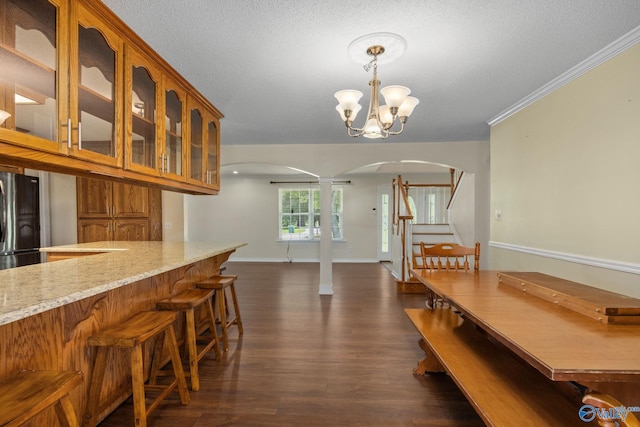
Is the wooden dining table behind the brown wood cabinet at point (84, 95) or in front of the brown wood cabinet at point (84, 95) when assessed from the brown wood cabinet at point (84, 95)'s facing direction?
in front

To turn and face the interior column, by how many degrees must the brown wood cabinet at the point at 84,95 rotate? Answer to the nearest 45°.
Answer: approximately 90° to its left

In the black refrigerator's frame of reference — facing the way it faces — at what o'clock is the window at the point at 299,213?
The window is roughly at 10 o'clock from the black refrigerator.

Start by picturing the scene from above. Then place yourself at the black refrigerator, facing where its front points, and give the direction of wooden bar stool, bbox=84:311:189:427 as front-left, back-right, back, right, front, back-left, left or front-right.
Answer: front-right

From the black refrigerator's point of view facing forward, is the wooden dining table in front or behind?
in front

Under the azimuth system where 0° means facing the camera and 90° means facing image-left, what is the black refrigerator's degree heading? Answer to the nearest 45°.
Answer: approximately 315°

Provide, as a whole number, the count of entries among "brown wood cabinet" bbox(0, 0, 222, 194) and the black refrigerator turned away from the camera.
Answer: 0

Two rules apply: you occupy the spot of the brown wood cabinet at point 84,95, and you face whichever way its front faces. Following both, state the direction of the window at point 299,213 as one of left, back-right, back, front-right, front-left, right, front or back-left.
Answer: left

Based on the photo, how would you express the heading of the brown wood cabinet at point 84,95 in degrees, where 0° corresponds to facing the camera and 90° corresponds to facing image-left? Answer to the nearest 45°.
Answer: approximately 315°
